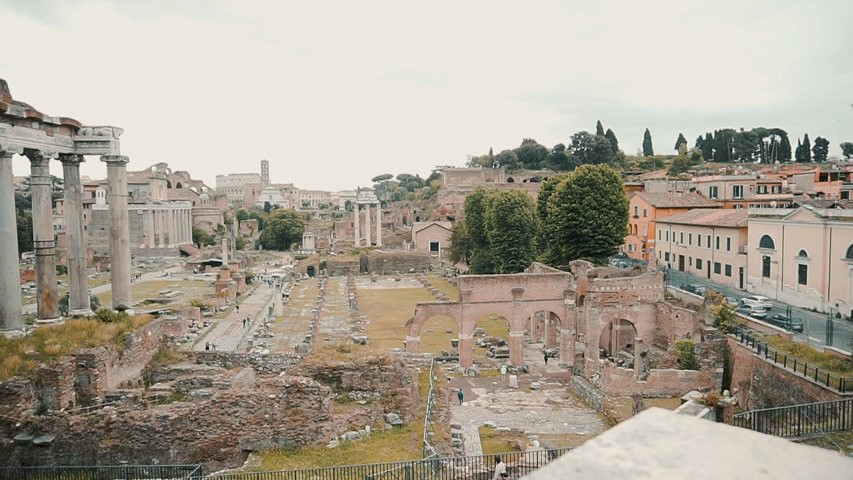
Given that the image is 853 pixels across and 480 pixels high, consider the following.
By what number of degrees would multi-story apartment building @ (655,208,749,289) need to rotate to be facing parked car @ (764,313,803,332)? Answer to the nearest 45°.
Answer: approximately 45° to its left

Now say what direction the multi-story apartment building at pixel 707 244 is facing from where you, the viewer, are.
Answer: facing the viewer and to the left of the viewer

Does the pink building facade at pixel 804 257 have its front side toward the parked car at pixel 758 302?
yes

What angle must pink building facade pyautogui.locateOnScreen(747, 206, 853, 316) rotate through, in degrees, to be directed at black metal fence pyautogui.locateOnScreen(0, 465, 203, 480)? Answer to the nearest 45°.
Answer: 0° — it already faces it

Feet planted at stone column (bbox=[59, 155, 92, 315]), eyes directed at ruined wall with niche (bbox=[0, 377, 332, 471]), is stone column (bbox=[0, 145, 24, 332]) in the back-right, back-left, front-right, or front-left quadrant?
front-right

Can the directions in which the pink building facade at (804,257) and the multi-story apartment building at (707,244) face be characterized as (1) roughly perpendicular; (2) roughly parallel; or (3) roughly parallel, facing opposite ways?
roughly parallel

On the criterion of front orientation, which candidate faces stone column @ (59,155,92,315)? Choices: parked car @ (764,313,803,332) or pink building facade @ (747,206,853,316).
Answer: the pink building facade

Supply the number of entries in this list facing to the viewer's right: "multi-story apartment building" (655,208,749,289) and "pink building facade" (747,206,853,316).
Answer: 0

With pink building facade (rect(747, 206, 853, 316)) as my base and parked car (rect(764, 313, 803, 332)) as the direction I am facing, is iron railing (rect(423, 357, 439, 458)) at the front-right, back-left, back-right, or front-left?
front-right

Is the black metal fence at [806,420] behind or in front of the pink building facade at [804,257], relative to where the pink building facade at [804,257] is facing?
in front

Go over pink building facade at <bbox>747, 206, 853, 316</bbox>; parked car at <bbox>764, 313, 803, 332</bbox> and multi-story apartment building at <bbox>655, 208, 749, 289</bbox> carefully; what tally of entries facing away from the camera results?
0
